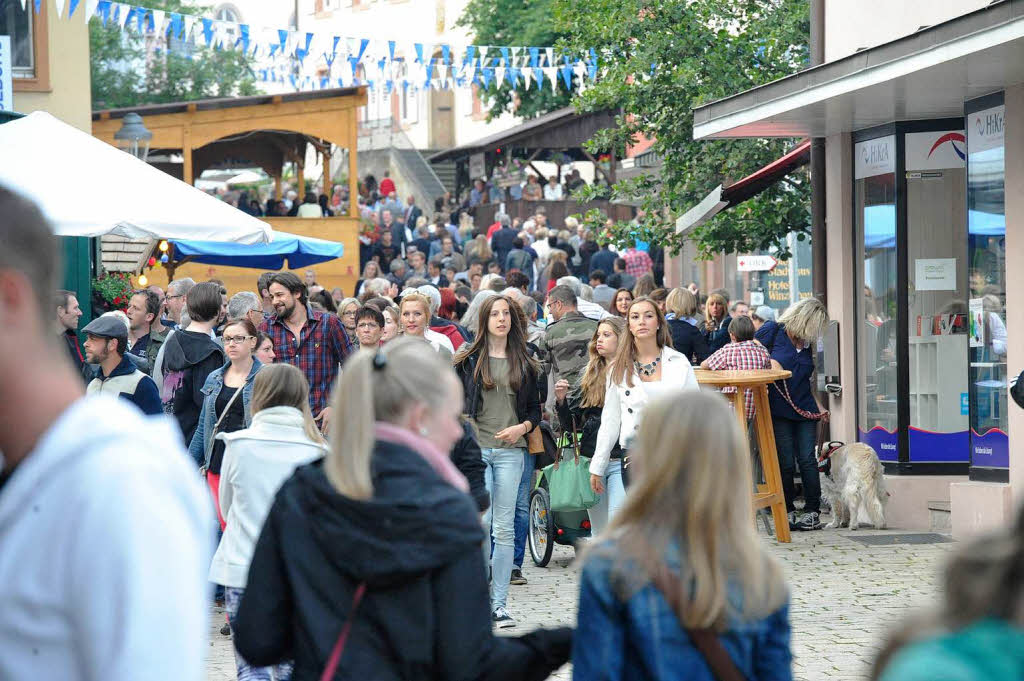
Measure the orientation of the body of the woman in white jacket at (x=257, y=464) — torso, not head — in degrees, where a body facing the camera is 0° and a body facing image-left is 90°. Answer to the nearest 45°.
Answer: approximately 180°

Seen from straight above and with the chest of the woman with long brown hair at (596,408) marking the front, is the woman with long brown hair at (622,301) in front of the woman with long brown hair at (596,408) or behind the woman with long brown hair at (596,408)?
behind

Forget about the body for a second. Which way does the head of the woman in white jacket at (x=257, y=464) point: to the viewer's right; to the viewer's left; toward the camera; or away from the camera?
away from the camera

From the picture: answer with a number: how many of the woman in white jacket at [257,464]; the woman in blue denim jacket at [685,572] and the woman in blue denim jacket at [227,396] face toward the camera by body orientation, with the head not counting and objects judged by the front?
1

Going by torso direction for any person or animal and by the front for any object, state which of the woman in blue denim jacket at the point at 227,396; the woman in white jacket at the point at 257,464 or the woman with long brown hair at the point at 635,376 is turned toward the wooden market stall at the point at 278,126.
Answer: the woman in white jacket

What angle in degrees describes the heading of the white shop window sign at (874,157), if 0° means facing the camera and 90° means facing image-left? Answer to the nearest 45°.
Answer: approximately 45°

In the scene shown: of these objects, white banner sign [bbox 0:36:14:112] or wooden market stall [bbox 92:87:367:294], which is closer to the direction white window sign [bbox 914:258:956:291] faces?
the white banner sign

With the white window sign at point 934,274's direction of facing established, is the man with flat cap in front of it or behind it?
in front

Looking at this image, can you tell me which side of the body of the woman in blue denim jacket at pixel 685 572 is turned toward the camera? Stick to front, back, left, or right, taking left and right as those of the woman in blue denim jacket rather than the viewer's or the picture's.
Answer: back

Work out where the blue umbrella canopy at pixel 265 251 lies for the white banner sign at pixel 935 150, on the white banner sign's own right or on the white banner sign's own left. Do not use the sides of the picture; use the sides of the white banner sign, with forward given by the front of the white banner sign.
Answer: on the white banner sign's own right

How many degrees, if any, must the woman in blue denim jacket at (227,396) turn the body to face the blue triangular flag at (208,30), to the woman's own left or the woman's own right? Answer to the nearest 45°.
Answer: approximately 180°

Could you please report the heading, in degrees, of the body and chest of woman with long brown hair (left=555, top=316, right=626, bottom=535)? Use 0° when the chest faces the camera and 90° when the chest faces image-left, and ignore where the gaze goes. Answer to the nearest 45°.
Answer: approximately 45°
